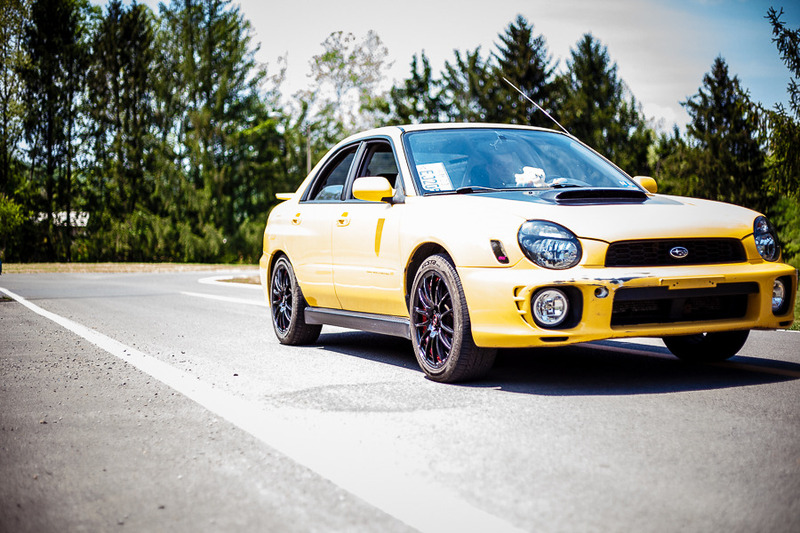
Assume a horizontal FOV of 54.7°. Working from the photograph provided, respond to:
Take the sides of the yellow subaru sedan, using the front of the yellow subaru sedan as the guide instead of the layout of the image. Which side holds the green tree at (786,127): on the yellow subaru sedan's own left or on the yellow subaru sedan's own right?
on the yellow subaru sedan's own left

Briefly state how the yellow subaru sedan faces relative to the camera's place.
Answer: facing the viewer and to the right of the viewer

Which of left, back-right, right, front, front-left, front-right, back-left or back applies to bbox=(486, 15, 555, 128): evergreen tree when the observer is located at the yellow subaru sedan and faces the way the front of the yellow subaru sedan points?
back-left

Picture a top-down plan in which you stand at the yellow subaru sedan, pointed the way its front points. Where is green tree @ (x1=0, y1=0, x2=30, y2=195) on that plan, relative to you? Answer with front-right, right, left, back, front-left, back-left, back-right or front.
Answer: back

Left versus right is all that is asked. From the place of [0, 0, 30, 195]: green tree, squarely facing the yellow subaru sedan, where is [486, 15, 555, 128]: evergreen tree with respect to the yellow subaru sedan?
left
